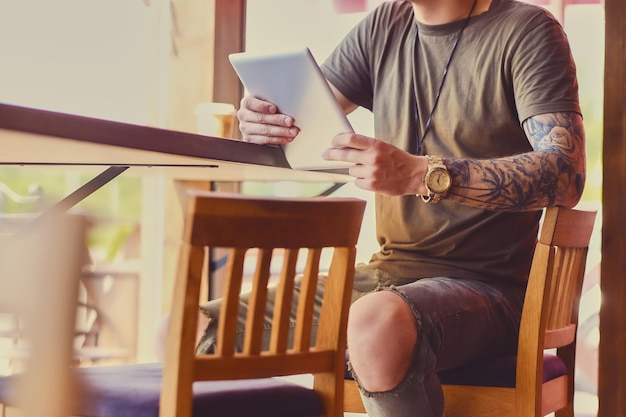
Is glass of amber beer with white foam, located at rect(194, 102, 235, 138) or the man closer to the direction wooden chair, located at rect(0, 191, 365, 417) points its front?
the glass of amber beer with white foam

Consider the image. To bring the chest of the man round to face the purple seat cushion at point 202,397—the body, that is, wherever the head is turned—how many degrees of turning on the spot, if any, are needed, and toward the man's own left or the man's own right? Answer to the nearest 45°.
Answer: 0° — they already face it

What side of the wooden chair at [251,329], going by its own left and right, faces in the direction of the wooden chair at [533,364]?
right

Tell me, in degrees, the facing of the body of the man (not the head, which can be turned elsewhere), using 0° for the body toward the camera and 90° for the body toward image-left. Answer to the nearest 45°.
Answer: approximately 45°

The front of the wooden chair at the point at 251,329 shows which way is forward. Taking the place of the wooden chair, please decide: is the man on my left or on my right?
on my right

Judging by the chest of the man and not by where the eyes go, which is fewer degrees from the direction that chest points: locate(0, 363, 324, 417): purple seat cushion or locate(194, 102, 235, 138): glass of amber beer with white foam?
the purple seat cushion

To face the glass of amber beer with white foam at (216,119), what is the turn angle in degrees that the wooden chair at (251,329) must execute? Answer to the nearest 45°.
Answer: approximately 45° to its right

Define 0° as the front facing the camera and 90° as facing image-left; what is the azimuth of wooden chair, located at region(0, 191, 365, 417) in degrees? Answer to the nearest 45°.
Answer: approximately 135°

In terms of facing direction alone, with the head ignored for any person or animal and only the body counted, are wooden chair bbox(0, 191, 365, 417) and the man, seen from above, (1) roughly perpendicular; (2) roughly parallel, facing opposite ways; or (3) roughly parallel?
roughly perpendicular
